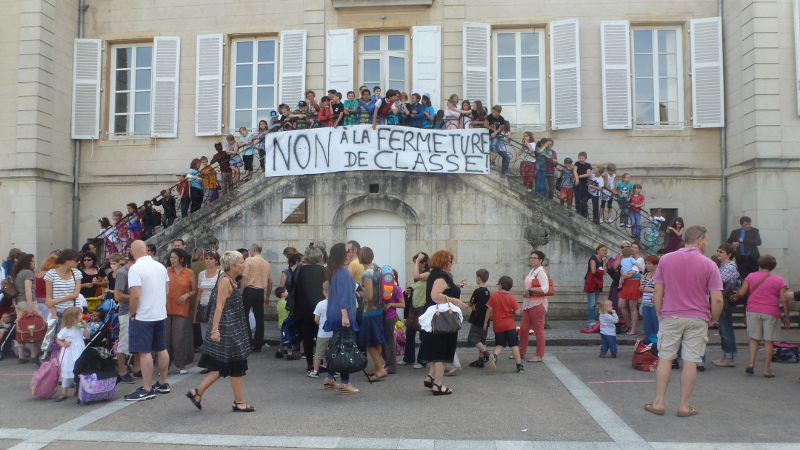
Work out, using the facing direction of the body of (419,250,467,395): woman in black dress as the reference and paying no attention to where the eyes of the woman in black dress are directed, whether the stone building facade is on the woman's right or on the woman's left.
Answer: on the woman's left

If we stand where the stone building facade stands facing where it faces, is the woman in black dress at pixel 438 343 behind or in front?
in front

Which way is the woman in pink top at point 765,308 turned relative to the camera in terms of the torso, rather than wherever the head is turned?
away from the camera

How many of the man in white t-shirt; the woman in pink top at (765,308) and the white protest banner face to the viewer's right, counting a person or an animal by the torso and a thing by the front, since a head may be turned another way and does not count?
0

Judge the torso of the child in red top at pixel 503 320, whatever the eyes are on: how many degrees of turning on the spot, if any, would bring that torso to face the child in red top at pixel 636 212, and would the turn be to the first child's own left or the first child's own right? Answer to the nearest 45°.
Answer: approximately 45° to the first child's own right

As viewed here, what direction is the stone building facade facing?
toward the camera

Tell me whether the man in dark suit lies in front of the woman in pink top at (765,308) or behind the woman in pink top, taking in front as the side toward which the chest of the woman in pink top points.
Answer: in front

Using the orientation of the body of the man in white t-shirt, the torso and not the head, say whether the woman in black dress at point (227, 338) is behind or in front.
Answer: behind

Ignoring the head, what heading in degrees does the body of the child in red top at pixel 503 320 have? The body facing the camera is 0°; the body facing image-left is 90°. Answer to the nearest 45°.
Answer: approximately 180°

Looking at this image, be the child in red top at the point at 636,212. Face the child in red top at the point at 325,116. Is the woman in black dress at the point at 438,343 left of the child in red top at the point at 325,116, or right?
left
